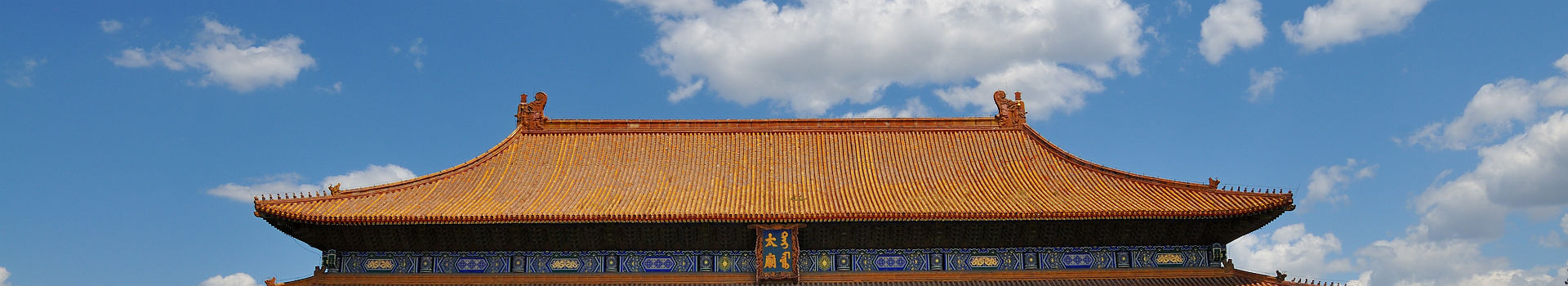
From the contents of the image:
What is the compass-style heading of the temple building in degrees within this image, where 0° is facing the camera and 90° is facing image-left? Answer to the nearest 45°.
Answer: approximately 0°
